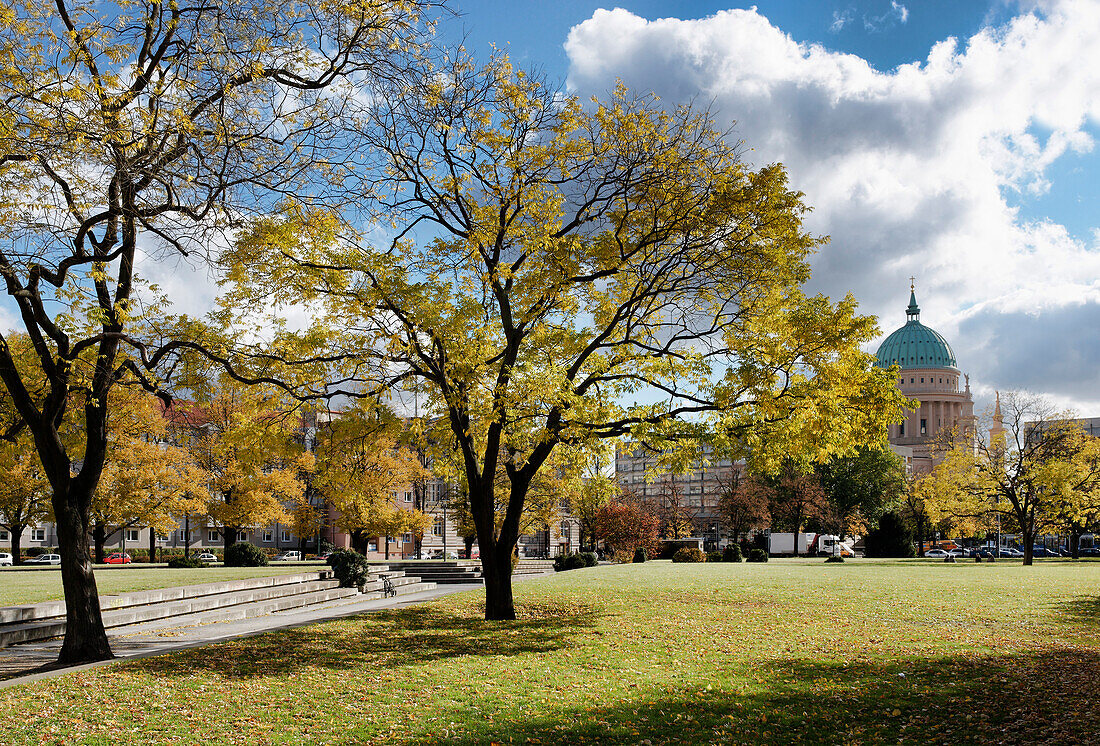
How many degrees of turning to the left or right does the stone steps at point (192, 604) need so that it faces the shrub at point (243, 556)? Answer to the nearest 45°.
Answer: approximately 135° to its left

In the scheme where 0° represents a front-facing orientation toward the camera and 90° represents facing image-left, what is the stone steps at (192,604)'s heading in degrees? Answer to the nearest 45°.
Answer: approximately 315°

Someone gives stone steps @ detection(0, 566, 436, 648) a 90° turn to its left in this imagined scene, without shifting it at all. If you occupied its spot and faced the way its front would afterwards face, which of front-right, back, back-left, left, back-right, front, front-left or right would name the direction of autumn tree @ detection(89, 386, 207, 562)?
front-left

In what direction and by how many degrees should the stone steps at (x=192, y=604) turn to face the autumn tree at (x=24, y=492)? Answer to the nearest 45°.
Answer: approximately 135° to its left
